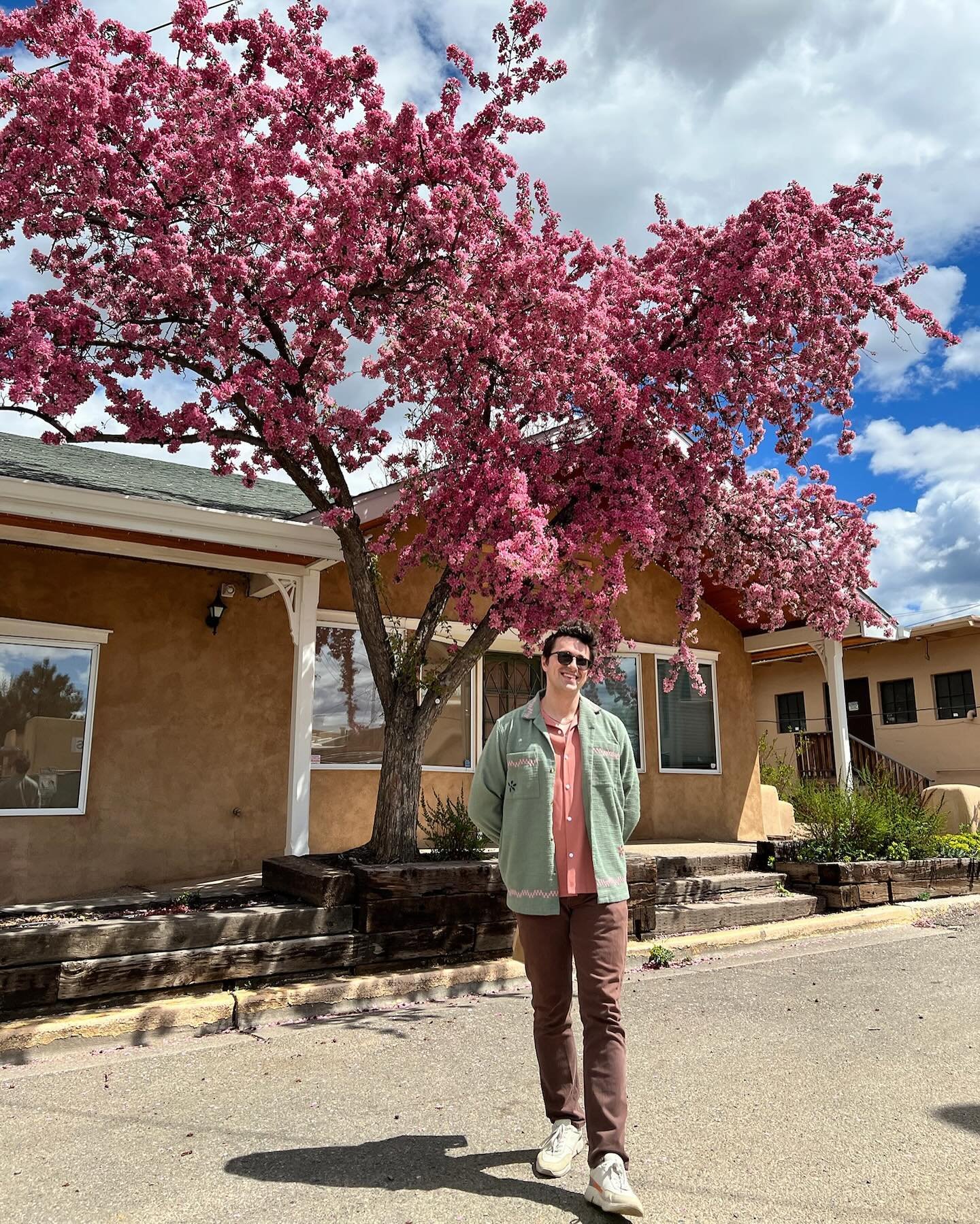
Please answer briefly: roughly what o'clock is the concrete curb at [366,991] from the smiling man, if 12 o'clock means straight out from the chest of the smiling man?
The concrete curb is roughly at 5 o'clock from the smiling man.

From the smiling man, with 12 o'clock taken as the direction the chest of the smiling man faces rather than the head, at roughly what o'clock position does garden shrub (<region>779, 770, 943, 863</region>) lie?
The garden shrub is roughly at 7 o'clock from the smiling man.

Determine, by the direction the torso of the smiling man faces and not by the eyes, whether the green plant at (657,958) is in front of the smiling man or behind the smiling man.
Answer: behind

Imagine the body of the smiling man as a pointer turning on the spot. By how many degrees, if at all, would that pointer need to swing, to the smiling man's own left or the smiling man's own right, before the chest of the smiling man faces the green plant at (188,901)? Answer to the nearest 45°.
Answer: approximately 135° to the smiling man's own right

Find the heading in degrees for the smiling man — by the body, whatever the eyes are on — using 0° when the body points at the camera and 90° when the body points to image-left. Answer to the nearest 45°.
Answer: approximately 0°

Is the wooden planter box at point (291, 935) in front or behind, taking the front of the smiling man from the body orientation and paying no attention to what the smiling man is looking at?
behind

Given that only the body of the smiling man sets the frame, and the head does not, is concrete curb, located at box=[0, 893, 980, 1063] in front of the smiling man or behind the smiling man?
behind

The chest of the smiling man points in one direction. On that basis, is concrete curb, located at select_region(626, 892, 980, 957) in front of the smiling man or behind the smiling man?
behind
